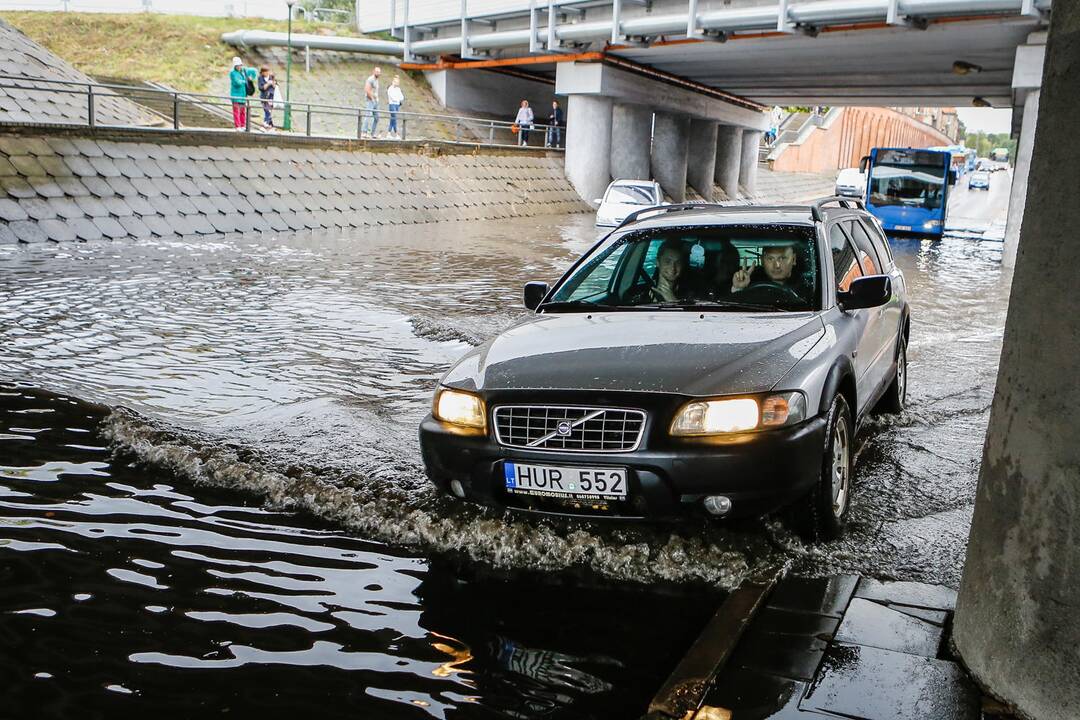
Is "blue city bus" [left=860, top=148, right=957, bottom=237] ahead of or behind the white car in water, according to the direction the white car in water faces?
behind

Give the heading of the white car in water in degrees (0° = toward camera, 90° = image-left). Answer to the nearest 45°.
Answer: approximately 45°

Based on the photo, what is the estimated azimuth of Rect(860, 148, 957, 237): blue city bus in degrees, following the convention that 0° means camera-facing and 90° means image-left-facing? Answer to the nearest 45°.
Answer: approximately 0°

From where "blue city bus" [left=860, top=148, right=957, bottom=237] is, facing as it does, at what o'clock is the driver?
The driver is roughly at 12 o'clock from the blue city bus.

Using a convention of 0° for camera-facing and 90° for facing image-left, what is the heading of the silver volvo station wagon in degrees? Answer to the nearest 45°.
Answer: approximately 45°

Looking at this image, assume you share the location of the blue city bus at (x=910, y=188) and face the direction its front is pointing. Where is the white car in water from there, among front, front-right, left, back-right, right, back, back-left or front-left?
front-right

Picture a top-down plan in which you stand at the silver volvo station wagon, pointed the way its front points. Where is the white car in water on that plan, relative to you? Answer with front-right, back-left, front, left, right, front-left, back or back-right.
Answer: back-right
